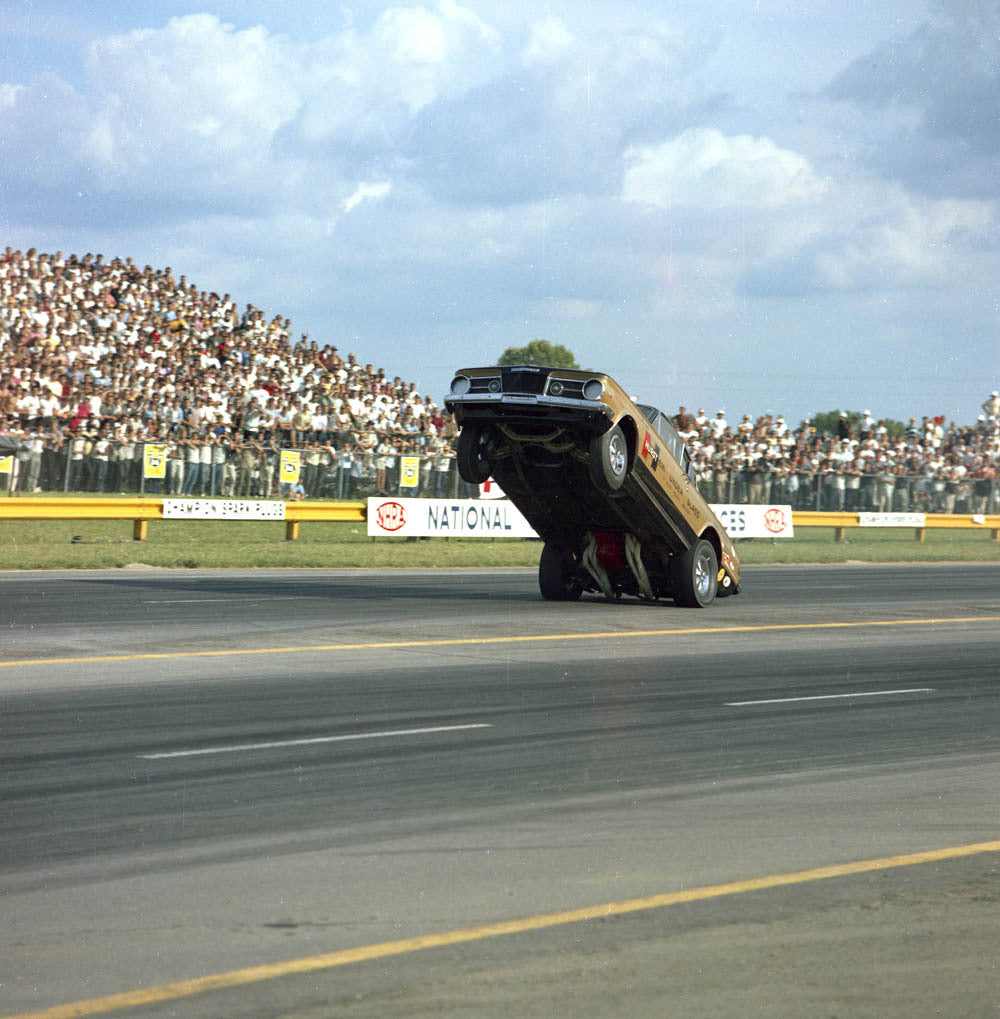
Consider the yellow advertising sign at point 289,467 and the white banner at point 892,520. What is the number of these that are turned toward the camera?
2

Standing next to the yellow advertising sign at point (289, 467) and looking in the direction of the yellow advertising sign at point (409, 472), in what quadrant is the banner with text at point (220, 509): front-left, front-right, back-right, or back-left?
back-right

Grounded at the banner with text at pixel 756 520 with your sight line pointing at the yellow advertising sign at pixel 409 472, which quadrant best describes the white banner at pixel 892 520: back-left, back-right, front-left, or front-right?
back-right

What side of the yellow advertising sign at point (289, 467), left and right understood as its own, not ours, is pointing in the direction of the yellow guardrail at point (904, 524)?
left

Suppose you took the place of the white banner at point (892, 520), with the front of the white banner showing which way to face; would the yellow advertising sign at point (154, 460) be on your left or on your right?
on your right

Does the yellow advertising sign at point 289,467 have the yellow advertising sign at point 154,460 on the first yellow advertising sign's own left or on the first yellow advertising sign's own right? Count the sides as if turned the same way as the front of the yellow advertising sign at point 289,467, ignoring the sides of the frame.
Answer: on the first yellow advertising sign's own right

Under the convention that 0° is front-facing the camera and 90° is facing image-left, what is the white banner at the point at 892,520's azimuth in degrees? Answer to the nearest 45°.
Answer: approximately 0°
